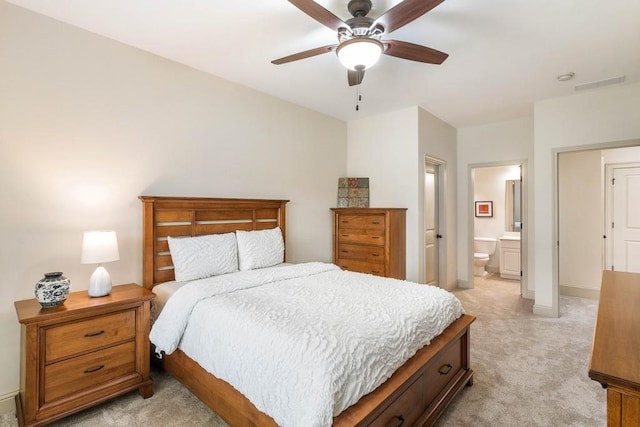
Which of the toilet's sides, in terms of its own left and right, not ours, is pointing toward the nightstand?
front

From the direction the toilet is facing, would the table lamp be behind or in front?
in front

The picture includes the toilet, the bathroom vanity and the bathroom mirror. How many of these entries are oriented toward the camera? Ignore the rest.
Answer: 3

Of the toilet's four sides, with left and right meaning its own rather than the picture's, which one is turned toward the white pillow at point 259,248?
front

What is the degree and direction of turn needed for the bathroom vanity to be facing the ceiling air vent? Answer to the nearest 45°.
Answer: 0° — it already faces it

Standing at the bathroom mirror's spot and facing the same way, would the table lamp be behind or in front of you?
in front

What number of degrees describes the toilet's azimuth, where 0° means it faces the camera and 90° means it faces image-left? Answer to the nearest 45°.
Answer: approximately 0°

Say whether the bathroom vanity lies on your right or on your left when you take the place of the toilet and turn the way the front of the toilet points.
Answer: on your left

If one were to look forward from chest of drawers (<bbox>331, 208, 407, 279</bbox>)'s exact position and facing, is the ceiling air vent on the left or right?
on its left
